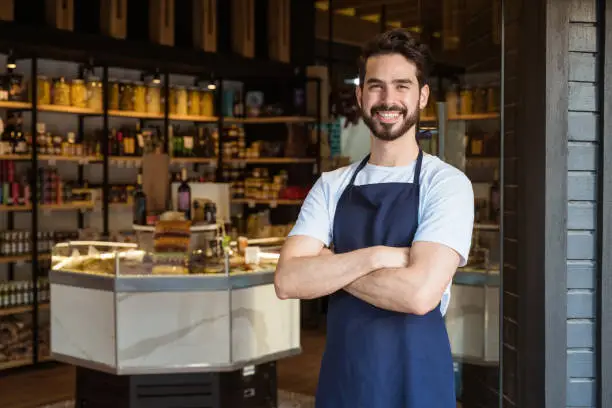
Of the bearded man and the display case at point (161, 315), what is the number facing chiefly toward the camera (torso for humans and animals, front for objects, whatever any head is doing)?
2

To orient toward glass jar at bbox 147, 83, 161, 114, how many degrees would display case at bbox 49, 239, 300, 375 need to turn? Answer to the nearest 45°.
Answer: approximately 180°

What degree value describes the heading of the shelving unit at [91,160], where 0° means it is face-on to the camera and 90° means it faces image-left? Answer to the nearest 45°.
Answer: approximately 315°

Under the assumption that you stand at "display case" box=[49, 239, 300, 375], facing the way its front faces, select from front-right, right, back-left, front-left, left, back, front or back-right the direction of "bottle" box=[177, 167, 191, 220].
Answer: back

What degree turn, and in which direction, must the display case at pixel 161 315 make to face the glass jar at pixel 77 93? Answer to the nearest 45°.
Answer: approximately 180°

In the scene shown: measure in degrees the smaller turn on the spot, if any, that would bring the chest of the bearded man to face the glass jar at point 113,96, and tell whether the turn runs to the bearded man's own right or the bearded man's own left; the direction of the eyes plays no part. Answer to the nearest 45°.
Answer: approximately 135° to the bearded man's own right
